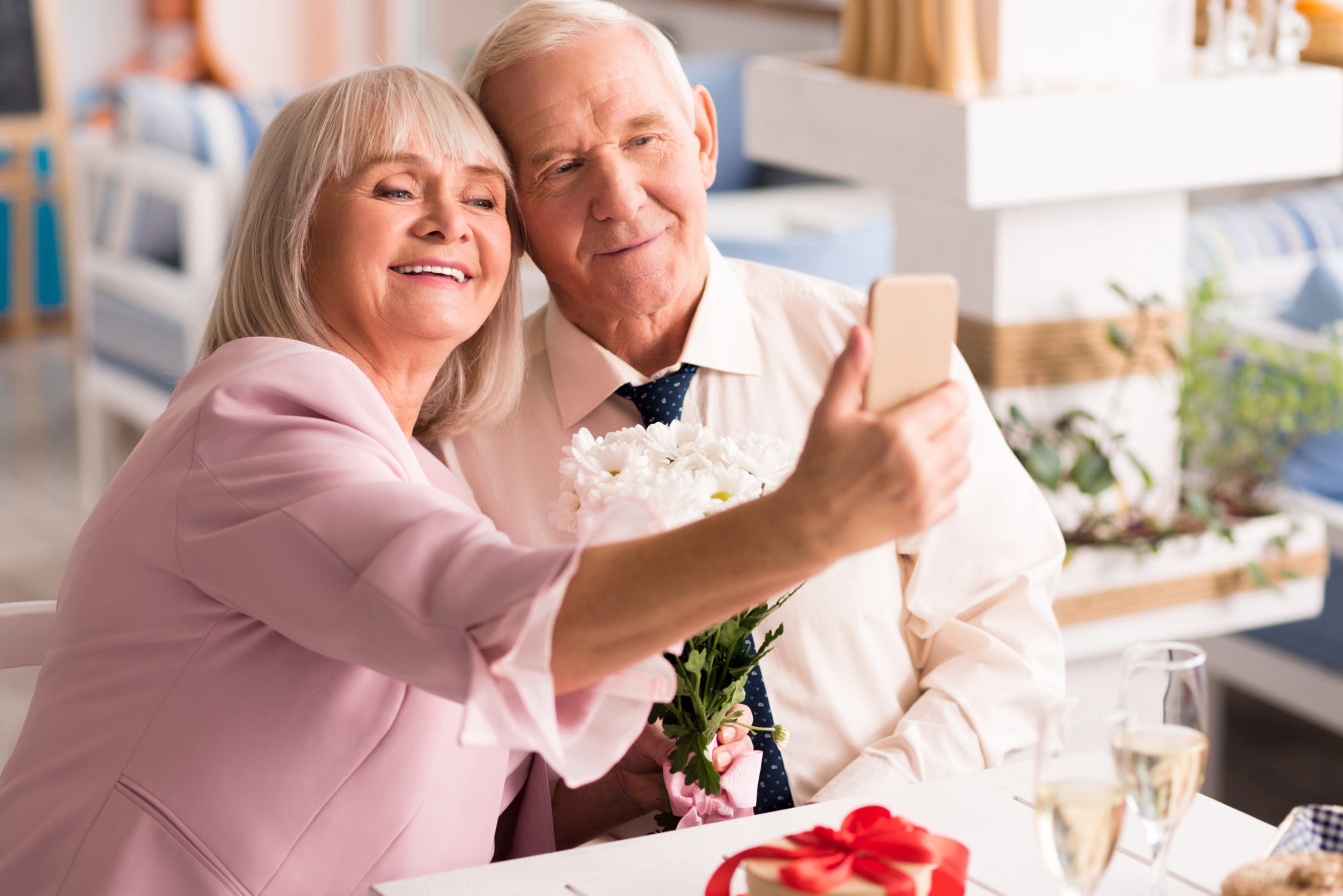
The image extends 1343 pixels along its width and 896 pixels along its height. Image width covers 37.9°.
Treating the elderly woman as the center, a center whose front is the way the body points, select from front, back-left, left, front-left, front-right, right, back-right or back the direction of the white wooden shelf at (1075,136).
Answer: left

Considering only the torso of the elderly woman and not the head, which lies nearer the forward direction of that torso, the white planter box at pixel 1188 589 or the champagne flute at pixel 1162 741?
the champagne flute

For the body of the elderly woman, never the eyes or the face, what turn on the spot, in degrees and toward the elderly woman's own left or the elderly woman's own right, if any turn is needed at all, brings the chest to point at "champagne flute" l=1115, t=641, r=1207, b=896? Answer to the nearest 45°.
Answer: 0° — they already face it

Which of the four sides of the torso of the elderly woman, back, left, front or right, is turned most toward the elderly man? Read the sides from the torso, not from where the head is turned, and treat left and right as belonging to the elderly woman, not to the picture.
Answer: left

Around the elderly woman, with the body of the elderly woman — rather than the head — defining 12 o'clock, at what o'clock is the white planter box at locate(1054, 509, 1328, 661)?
The white planter box is roughly at 9 o'clock from the elderly woman.

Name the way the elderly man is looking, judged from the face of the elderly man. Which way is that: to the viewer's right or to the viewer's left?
to the viewer's right
